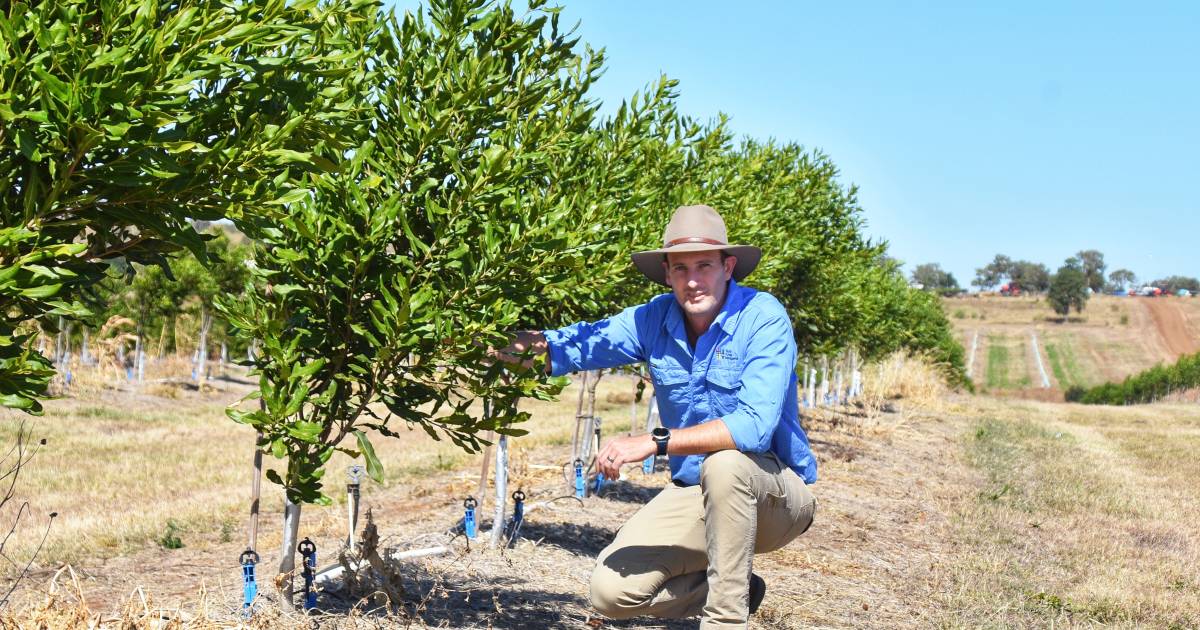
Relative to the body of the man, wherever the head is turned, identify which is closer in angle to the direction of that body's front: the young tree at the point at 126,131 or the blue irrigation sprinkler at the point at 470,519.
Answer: the young tree

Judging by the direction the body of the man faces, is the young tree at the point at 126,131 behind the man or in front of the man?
in front

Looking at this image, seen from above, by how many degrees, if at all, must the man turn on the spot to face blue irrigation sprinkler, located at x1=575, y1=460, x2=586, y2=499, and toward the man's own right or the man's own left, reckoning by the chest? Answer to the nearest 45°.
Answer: approximately 135° to the man's own right

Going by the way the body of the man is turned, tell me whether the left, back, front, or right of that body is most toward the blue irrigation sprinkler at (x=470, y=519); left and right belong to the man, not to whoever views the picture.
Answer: right

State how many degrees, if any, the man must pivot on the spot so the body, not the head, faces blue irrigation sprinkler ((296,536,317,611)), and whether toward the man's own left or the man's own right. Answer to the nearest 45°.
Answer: approximately 45° to the man's own right

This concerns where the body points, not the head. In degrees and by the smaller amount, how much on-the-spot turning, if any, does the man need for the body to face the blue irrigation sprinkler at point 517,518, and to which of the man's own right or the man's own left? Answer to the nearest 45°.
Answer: approximately 135° to the man's own right

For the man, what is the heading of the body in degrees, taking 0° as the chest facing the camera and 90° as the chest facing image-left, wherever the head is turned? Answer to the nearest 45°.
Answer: approximately 45°
